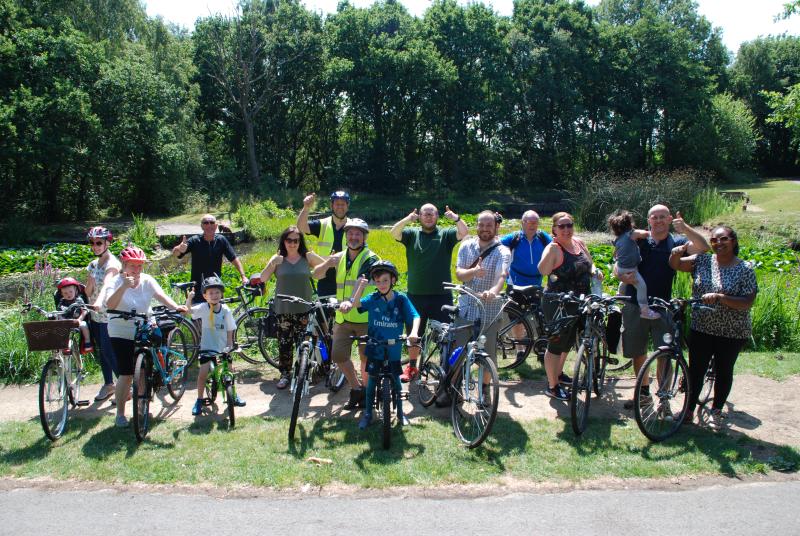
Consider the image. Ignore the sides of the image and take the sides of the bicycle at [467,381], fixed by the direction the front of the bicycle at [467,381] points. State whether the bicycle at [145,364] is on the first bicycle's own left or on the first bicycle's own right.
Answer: on the first bicycle's own right

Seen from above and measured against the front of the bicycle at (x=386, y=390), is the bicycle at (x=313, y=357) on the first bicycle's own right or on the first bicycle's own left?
on the first bicycle's own right

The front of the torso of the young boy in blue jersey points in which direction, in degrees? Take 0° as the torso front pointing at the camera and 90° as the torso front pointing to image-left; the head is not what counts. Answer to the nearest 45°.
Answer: approximately 0°

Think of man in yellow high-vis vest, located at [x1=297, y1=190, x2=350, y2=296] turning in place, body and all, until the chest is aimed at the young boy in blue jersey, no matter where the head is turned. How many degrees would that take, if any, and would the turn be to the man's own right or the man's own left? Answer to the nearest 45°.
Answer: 0° — they already face them

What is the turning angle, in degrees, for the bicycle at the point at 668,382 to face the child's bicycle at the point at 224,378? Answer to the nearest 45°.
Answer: approximately 45° to its right

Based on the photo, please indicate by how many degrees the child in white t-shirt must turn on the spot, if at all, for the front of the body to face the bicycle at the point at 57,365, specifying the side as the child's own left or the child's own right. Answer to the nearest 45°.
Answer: approximately 90° to the child's own right

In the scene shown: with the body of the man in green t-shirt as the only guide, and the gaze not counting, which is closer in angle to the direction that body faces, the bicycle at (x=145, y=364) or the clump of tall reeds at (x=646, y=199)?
the bicycle

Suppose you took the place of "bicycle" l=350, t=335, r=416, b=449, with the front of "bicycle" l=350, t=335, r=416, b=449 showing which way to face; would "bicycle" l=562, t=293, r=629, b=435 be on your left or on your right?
on your left

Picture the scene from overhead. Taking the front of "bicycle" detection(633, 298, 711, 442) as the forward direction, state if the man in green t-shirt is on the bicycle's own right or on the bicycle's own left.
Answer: on the bicycle's own right

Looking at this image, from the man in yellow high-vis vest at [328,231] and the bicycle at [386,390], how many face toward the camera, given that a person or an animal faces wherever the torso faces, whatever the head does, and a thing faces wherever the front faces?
2

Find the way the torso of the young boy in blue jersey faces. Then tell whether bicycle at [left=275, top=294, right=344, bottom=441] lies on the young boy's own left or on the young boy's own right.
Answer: on the young boy's own right
